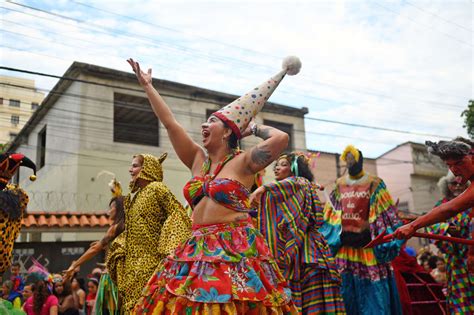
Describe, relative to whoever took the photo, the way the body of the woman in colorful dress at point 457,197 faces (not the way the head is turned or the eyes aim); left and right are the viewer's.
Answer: facing to the left of the viewer

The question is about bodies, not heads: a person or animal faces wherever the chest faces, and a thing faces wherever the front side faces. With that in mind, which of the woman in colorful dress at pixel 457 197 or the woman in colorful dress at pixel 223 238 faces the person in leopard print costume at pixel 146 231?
the woman in colorful dress at pixel 457 197

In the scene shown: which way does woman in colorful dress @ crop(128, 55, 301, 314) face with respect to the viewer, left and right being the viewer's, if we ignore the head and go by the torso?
facing the viewer and to the left of the viewer

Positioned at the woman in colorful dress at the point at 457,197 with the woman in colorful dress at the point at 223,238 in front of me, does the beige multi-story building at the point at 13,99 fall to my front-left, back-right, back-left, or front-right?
front-right
